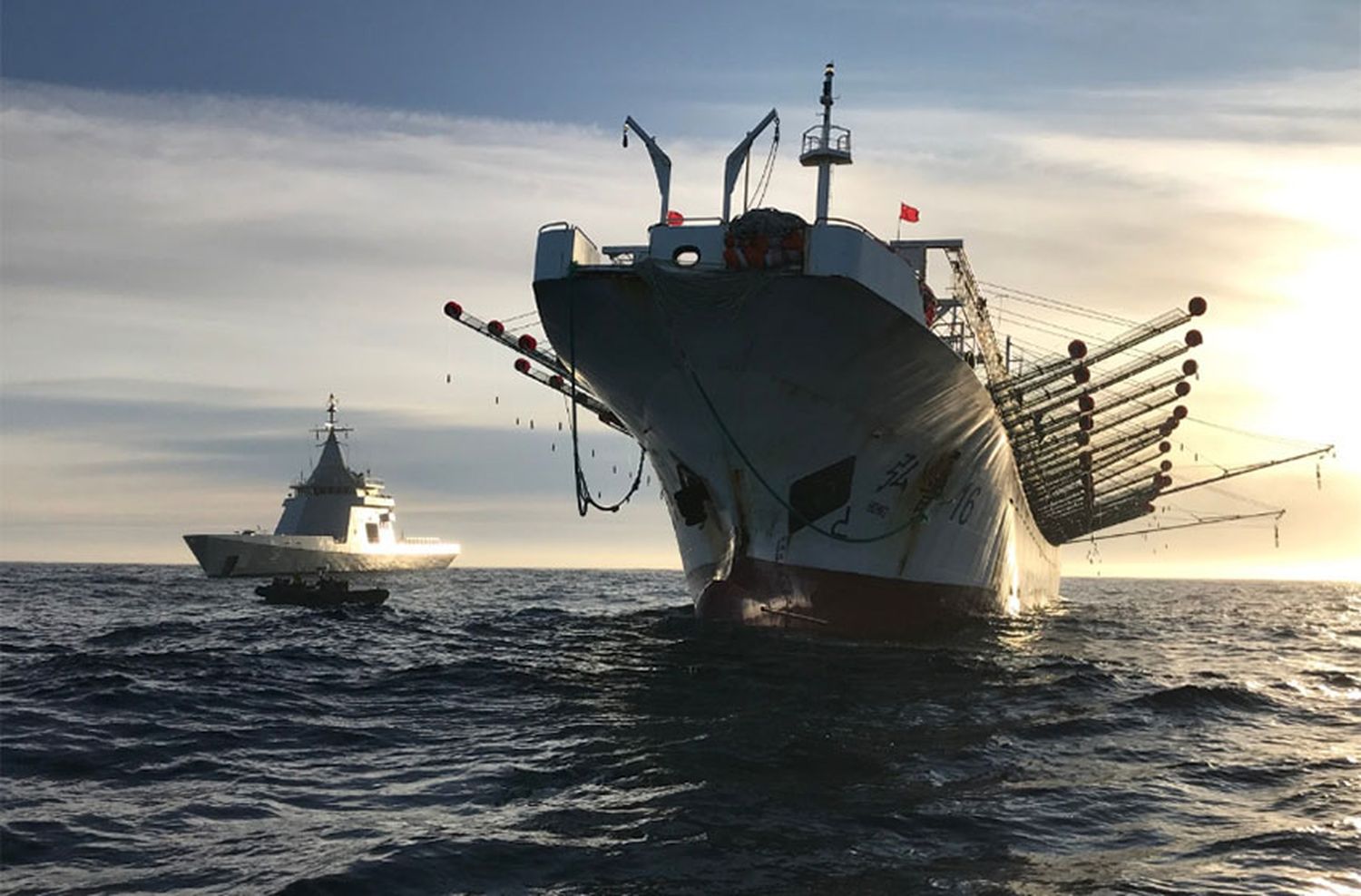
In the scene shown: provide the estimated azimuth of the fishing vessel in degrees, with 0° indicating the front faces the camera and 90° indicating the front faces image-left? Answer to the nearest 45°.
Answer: approximately 45°
